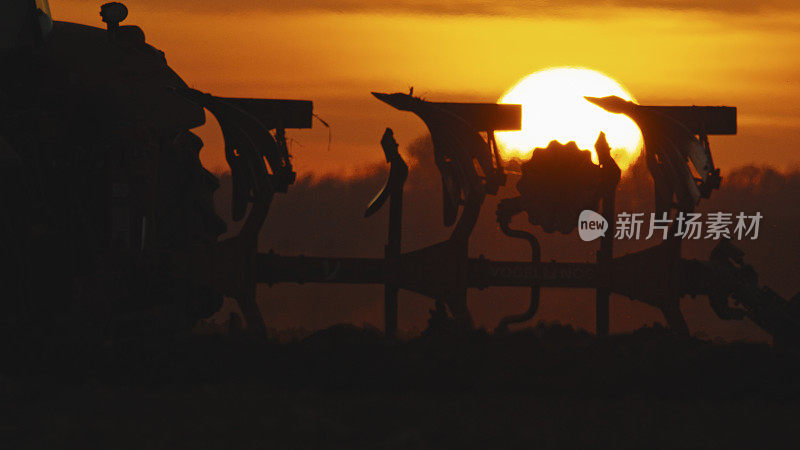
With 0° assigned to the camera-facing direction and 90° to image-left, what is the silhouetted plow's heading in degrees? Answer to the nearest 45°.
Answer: approximately 90°
